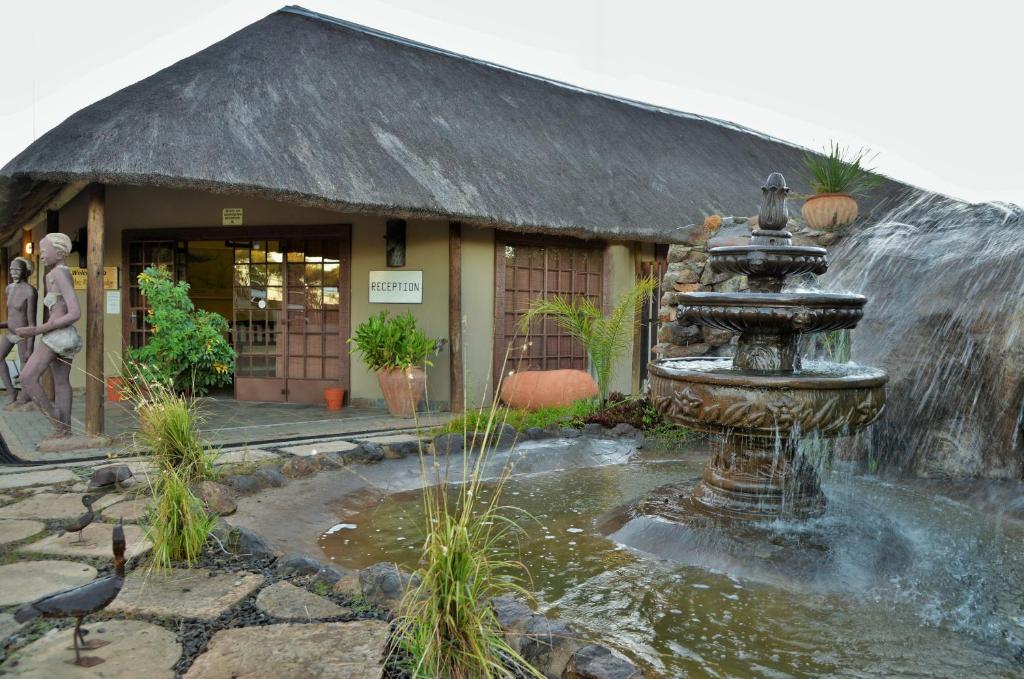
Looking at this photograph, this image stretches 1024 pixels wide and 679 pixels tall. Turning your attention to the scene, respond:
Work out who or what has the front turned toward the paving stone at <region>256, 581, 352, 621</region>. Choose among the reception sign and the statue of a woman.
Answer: the reception sign

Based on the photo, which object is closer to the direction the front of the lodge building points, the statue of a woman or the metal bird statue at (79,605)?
the metal bird statue

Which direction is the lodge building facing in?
toward the camera

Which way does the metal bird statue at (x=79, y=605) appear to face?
to the viewer's right

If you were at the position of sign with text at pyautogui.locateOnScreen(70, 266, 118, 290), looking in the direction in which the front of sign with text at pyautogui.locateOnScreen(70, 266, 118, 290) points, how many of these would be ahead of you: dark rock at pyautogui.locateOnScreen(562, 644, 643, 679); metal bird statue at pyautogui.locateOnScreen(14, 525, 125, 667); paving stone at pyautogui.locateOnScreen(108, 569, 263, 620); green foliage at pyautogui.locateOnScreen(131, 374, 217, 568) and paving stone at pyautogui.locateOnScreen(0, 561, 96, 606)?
5

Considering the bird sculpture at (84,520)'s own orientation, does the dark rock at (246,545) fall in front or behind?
in front

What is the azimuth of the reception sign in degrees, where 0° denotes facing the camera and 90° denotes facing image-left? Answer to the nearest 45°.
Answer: approximately 0°

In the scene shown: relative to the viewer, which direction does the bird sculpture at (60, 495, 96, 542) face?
to the viewer's right

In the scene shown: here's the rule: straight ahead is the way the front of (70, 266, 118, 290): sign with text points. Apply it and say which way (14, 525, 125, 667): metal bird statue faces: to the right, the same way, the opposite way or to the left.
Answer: to the left

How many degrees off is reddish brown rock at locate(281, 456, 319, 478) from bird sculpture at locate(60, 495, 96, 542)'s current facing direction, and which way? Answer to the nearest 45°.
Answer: approximately 45° to its left

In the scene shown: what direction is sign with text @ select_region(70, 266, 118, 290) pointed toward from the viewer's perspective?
toward the camera

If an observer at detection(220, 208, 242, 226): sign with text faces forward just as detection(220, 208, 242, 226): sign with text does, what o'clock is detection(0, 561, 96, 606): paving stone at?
The paving stone is roughly at 12 o'clock from the sign with text.

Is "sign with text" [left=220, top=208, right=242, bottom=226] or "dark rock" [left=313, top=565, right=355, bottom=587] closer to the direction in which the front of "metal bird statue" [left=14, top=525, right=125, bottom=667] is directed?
the dark rock

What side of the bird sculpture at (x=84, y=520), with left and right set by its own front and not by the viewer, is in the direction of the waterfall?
front

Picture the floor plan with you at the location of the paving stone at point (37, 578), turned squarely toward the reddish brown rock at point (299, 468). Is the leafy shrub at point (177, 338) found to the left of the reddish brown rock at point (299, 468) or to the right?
left

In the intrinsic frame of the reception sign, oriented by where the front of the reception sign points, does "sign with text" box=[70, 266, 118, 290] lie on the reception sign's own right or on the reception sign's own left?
on the reception sign's own right

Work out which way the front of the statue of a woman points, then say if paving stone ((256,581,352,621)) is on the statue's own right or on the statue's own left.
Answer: on the statue's own left

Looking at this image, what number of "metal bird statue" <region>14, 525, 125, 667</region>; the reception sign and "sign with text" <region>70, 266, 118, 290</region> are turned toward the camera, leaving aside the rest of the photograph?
2
